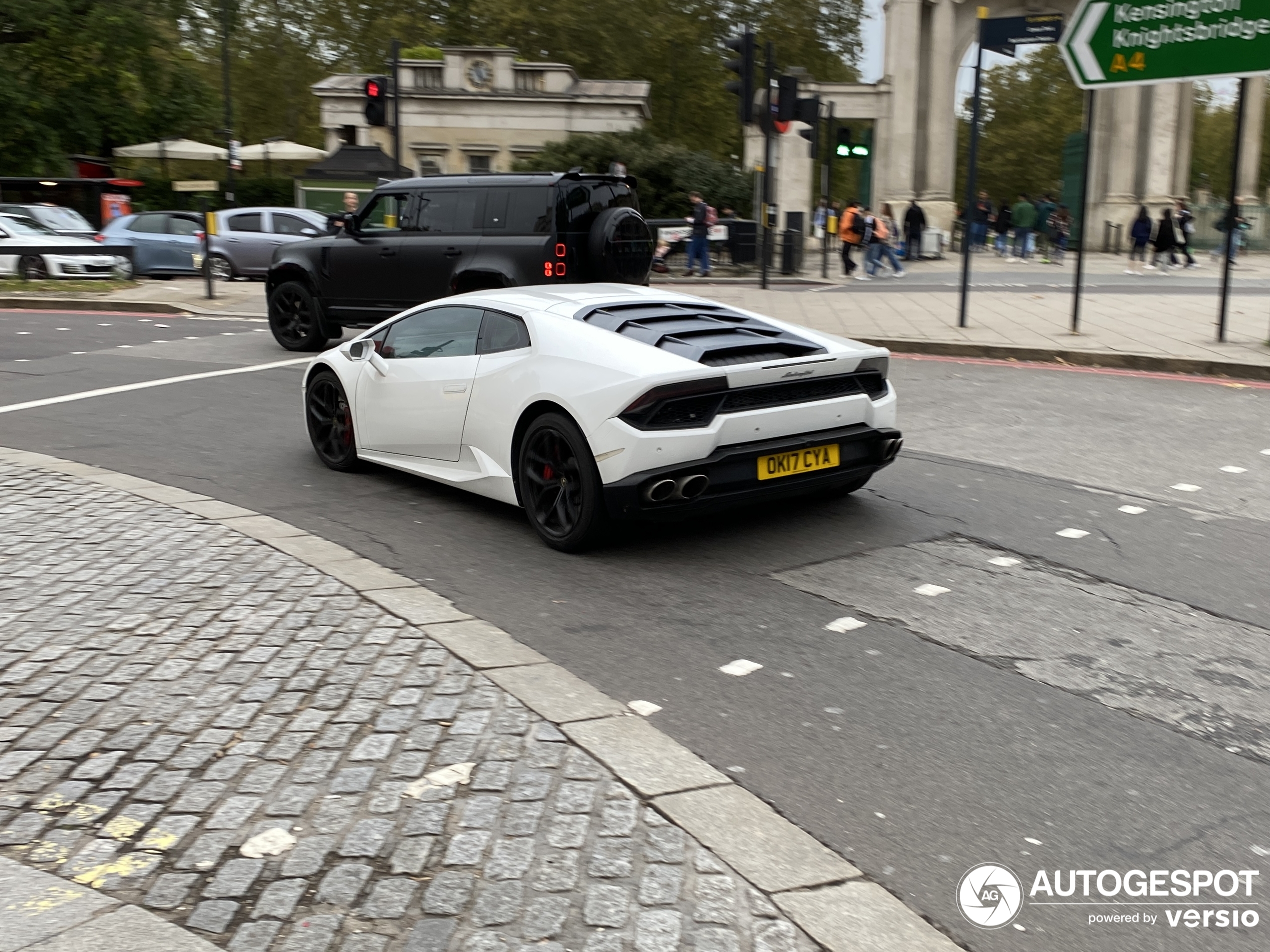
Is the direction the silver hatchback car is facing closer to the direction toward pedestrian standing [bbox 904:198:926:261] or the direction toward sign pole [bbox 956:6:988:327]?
the pedestrian standing

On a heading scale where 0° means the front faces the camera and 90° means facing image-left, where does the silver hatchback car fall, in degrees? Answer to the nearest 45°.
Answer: approximately 270°

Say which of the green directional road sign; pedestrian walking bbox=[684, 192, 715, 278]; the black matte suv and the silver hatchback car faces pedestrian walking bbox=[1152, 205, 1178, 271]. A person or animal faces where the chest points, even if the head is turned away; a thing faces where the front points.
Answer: the silver hatchback car

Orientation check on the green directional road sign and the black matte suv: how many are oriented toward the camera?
1

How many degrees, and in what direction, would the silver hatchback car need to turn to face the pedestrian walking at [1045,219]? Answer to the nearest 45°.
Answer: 0° — it already faces them

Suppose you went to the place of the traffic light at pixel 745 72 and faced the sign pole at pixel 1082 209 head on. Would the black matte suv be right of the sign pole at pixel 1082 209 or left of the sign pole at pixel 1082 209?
right

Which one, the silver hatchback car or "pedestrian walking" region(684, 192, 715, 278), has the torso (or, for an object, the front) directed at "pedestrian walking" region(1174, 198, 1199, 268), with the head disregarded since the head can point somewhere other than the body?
the silver hatchback car

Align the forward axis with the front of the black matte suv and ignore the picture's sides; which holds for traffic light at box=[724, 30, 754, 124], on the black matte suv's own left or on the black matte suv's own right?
on the black matte suv's own right

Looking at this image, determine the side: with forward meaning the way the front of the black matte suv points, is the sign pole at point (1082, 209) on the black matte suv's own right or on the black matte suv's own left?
on the black matte suv's own right

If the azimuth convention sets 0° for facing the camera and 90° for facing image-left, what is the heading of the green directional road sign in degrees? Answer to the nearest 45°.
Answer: approximately 0°

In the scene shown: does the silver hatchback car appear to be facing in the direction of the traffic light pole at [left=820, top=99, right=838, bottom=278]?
yes

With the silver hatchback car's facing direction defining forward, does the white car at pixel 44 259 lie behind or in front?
behind

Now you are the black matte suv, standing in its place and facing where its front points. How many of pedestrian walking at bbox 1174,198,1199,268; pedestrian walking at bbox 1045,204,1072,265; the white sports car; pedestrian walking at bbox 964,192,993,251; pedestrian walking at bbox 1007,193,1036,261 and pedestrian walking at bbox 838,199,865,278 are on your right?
5
